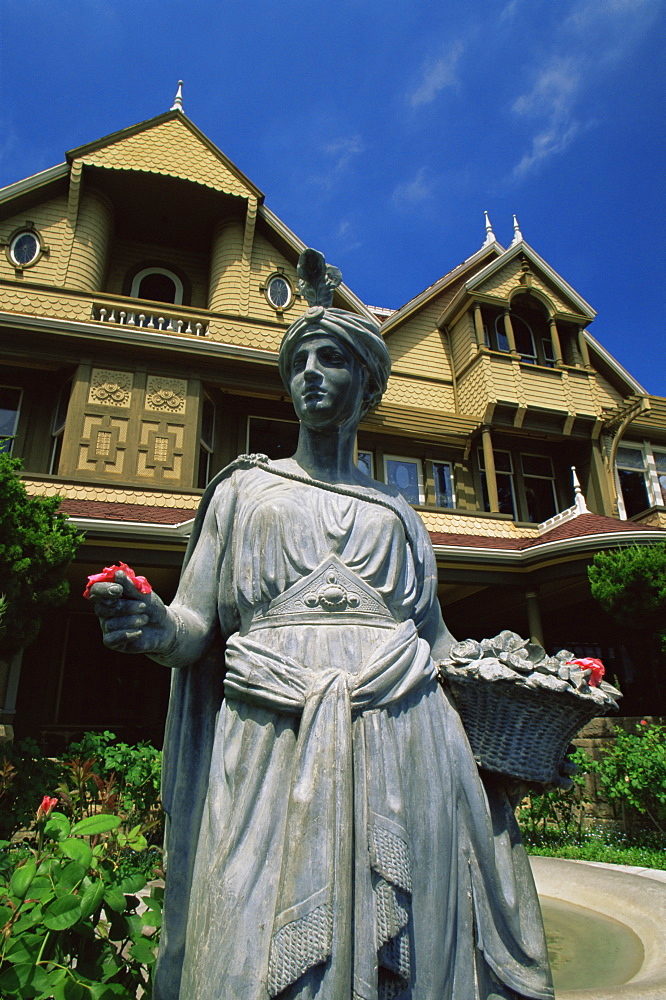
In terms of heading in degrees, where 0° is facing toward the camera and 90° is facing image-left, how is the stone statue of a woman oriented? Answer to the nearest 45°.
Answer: approximately 0°

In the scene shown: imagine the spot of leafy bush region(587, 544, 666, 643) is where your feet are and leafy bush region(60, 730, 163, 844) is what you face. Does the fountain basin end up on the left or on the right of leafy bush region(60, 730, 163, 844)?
left

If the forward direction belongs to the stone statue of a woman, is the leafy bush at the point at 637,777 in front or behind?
behind

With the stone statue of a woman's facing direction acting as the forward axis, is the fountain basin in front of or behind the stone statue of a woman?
behind

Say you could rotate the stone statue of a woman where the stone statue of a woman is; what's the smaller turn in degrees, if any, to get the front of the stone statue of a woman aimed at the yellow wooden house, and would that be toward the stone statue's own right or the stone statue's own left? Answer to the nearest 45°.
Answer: approximately 180°

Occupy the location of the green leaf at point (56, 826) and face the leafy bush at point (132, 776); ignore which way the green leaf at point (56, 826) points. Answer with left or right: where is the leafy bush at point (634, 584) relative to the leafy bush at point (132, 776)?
right

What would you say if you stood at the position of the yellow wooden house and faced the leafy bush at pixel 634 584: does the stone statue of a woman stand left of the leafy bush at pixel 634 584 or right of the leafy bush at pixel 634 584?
right
